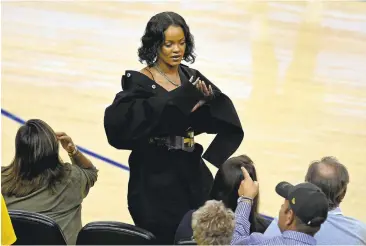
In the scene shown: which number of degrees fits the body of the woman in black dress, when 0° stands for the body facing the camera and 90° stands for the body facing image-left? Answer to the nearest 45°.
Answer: approximately 315°

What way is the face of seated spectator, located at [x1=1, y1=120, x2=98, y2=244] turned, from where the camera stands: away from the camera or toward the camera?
away from the camera

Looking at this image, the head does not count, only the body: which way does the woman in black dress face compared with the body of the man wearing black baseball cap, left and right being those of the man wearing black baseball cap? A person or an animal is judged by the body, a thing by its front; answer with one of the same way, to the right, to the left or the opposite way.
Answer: the opposite way

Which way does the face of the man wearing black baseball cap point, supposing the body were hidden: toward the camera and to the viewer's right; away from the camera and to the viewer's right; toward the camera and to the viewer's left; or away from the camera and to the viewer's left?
away from the camera and to the viewer's left

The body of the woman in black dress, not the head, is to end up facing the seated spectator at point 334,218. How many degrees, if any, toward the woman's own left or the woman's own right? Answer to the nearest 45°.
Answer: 0° — they already face them

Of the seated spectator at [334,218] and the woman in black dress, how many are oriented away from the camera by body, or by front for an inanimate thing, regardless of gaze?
1

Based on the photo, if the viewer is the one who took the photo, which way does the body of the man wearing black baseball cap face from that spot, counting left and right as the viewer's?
facing away from the viewer and to the left of the viewer

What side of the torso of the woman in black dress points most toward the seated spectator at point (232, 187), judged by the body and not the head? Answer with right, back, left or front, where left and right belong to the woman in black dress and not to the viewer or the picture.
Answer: front

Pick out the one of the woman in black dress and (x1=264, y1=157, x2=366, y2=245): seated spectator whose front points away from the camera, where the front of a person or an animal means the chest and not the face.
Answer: the seated spectator

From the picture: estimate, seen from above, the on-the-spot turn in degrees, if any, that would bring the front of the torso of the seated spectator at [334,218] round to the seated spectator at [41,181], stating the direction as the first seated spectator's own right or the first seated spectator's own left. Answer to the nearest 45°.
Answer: approximately 90° to the first seated spectator's own left

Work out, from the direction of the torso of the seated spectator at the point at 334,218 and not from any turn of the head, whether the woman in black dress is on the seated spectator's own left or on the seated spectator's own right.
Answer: on the seated spectator's own left

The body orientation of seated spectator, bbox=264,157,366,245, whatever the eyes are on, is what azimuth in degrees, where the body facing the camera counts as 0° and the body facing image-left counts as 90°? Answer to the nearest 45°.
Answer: approximately 180°

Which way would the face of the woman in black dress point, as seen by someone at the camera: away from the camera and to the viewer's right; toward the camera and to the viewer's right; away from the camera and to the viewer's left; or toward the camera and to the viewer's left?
toward the camera and to the viewer's right

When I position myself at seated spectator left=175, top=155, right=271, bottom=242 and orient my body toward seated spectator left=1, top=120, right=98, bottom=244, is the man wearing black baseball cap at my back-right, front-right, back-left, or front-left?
back-left
